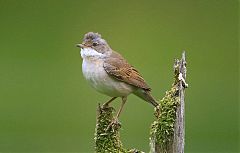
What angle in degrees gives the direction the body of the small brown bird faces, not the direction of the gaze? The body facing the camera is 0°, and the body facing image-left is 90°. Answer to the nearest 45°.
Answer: approximately 45°
